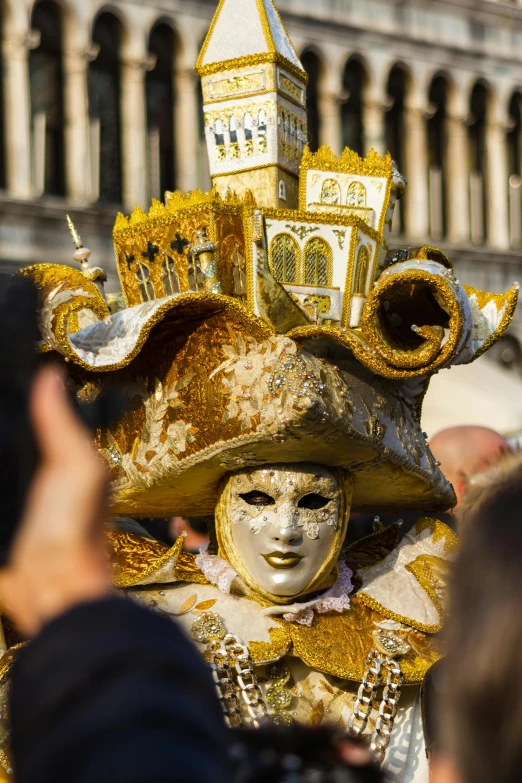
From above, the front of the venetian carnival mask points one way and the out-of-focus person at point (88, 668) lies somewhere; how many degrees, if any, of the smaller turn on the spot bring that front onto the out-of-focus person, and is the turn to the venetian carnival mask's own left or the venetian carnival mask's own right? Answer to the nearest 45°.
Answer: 0° — it already faces them

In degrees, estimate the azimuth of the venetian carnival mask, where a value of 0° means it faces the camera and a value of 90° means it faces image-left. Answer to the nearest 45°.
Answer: approximately 0°
